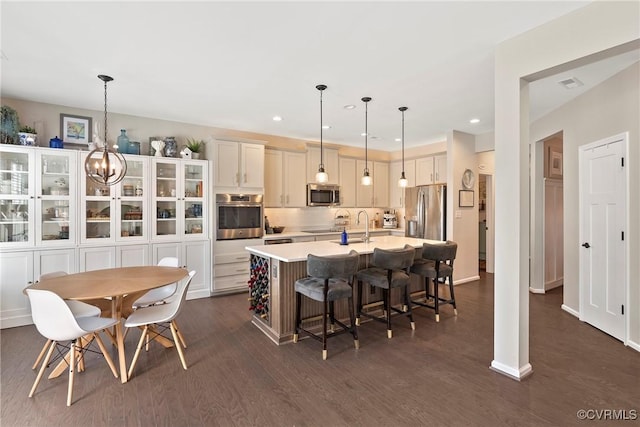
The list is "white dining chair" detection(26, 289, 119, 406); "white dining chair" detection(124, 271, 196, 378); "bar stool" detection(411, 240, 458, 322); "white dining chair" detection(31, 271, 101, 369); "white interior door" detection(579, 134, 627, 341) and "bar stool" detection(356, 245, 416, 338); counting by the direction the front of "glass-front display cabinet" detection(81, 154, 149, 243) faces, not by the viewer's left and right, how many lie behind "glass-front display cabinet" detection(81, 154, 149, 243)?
0

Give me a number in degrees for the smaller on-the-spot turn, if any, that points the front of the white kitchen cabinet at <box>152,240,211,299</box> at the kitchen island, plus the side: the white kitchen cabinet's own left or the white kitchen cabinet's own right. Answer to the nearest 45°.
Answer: approximately 45° to the white kitchen cabinet's own left

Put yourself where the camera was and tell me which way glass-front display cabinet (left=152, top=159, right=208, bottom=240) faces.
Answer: facing the viewer

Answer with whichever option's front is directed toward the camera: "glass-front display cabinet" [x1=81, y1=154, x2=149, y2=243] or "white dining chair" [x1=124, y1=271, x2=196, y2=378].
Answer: the glass-front display cabinet

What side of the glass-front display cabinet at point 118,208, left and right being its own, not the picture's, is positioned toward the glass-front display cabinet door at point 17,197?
right

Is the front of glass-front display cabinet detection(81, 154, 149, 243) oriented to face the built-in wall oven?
no

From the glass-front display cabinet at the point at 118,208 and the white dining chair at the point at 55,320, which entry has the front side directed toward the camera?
the glass-front display cabinet

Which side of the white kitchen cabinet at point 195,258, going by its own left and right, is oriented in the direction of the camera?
front

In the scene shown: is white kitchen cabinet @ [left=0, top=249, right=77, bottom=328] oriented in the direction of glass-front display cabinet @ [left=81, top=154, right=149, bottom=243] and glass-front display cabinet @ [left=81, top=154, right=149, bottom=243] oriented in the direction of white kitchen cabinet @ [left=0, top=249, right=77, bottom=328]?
no

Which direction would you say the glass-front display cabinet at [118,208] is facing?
toward the camera

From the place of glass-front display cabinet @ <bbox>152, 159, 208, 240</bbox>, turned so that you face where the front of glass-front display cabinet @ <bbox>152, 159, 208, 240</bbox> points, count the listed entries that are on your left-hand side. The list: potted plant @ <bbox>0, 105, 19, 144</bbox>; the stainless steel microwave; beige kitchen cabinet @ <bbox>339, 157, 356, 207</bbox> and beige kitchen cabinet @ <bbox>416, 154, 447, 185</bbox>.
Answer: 3

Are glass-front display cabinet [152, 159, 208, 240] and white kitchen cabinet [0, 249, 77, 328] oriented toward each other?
no

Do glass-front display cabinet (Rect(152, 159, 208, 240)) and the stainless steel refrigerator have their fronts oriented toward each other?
no

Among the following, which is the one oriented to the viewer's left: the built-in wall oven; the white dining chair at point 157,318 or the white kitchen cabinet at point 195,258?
the white dining chair

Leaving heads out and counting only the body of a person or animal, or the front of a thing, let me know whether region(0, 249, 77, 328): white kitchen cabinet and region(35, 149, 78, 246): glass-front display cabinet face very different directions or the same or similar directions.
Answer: same or similar directions

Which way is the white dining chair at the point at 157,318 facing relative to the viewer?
to the viewer's left

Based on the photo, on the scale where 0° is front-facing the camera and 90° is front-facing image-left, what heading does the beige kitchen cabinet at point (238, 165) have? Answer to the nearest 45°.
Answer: approximately 0°

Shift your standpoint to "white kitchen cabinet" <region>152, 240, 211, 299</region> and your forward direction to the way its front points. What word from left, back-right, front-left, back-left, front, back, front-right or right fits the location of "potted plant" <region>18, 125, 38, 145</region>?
right

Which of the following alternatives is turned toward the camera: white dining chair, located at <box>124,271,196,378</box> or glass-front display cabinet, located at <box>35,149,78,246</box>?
the glass-front display cabinet

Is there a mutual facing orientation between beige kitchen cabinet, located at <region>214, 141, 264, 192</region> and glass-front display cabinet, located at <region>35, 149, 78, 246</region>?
no

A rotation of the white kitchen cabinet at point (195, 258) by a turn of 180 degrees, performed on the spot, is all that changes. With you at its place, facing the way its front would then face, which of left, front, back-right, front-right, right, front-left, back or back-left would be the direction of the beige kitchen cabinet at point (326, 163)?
right

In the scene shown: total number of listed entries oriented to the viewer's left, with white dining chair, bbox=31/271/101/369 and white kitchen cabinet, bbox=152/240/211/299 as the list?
0
